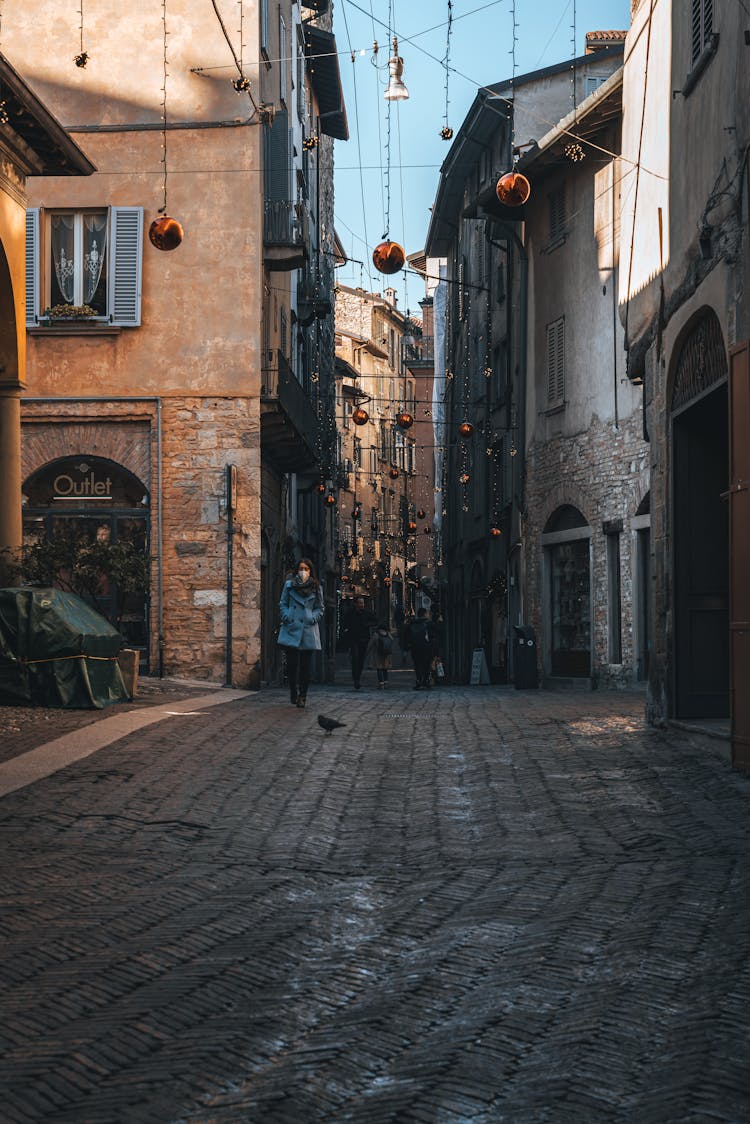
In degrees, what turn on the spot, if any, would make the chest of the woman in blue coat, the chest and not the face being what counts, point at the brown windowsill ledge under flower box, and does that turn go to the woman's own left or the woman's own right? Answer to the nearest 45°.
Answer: approximately 135° to the woman's own right

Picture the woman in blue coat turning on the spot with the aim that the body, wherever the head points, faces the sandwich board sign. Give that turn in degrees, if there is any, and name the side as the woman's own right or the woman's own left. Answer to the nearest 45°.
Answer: approximately 180°

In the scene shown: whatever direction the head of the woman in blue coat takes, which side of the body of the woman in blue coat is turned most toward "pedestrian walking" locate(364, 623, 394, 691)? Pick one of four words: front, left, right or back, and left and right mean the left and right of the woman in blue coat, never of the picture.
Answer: back

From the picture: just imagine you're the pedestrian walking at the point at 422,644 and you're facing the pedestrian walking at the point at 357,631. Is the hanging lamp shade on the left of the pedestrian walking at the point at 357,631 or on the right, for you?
left

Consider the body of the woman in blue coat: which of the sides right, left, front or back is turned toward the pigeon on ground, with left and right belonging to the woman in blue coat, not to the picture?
front

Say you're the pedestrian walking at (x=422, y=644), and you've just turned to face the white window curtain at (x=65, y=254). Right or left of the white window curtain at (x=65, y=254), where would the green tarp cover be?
left

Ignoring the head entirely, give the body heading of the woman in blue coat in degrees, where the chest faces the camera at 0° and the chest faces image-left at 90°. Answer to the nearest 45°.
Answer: approximately 0°

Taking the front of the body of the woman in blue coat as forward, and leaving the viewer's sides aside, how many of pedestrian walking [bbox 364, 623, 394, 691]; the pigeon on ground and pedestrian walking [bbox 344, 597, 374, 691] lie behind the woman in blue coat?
2

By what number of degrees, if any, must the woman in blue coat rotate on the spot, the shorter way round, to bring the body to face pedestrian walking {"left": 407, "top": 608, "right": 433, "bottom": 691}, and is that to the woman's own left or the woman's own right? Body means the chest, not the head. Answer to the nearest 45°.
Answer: approximately 180°
